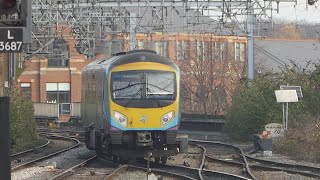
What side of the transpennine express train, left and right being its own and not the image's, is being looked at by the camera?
front

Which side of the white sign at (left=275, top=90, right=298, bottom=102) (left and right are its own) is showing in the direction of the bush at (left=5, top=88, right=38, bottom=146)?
right

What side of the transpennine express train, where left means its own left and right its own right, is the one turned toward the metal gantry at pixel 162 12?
back

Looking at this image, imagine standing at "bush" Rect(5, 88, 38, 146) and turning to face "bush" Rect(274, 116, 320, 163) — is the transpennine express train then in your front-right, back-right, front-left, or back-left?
front-right

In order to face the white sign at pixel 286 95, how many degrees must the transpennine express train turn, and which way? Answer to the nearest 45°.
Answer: approximately 135° to its left

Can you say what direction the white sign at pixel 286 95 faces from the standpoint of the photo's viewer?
facing the viewer

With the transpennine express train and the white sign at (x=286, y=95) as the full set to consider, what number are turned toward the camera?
2

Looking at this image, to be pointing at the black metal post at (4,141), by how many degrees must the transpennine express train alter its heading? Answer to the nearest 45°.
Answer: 0° — it already faces it
